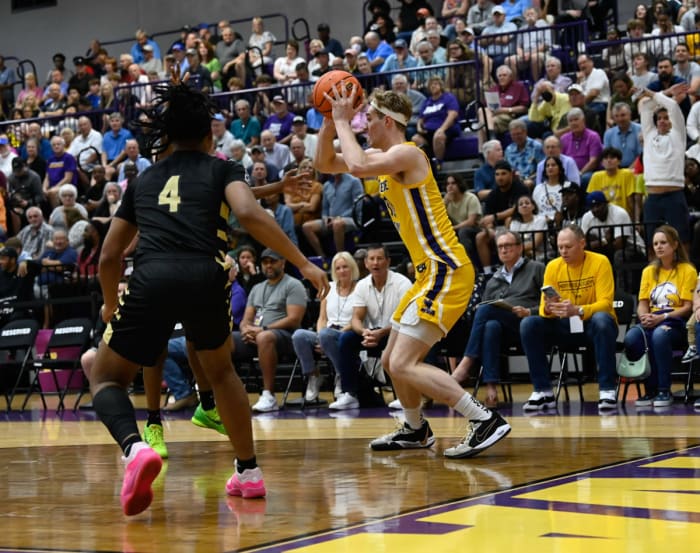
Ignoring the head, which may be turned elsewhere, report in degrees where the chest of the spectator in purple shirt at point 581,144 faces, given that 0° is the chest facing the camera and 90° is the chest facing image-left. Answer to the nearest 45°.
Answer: approximately 45°

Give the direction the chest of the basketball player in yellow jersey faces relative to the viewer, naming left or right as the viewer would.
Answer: facing to the left of the viewer

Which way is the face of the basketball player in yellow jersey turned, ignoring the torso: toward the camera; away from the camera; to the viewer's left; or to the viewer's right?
to the viewer's left

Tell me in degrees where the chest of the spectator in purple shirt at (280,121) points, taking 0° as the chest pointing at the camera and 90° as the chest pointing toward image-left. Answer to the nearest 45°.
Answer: approximately 45°

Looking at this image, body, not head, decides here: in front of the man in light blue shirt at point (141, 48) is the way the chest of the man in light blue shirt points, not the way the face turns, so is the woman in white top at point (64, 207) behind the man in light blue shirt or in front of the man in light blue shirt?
in front

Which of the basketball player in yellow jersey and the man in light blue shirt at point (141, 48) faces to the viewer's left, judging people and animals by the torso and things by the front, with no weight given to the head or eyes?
the basketball player in yellow jersey

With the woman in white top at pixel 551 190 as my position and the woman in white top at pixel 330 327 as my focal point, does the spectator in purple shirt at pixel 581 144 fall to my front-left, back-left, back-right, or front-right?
back-right

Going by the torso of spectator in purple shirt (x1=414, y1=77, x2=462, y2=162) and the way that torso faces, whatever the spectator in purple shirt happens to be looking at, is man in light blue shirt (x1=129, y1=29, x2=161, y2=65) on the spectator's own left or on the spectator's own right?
on the spectator's own right

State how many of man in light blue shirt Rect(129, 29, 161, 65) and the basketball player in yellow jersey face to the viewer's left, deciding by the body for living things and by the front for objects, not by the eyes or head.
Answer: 1

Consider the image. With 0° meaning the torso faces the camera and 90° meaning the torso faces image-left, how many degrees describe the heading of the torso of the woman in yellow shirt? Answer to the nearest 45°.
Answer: approximately 45°
